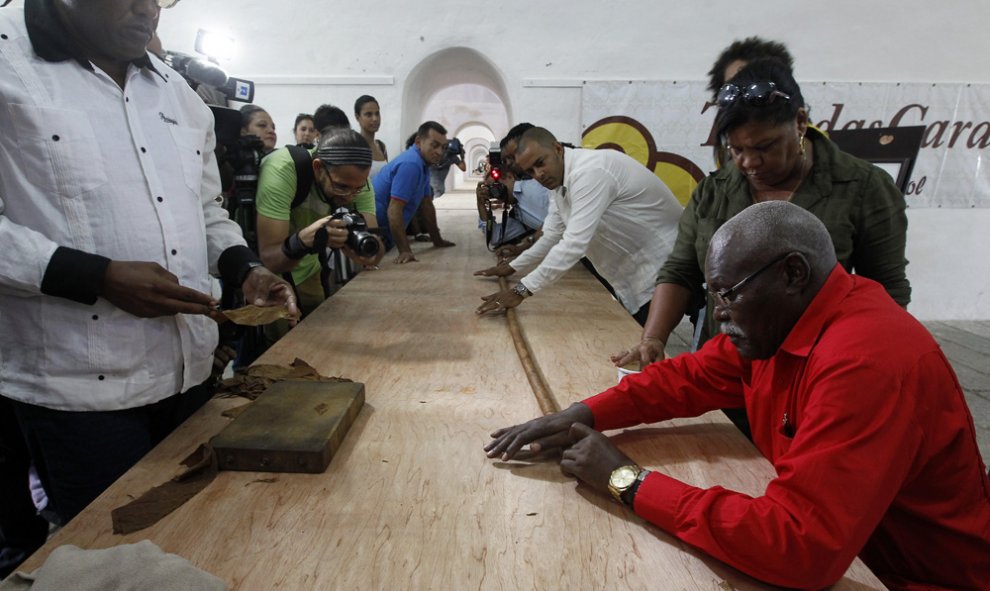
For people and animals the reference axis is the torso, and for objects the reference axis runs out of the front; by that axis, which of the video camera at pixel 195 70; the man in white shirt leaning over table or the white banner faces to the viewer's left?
the man in white shirt leaning over table

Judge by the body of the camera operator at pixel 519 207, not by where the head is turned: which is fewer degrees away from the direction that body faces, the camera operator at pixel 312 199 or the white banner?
the camera operator

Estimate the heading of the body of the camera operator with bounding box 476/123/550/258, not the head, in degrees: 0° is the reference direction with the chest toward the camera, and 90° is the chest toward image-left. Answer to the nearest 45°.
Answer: approximately 45°

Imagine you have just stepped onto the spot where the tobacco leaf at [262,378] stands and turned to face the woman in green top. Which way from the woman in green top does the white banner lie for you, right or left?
left

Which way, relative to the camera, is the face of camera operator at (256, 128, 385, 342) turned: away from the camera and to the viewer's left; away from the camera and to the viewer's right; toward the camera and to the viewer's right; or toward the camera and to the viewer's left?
toward the camera and to the viewer's right

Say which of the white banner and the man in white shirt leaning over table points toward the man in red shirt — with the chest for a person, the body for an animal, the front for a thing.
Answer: the white banner

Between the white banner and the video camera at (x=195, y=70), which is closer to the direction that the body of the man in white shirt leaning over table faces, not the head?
the video camera

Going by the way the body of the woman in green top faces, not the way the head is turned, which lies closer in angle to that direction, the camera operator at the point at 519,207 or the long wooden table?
the long wooden table

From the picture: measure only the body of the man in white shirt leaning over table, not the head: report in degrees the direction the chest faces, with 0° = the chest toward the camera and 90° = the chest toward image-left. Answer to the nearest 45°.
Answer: approximately 90°

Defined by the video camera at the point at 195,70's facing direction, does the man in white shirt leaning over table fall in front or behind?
in front

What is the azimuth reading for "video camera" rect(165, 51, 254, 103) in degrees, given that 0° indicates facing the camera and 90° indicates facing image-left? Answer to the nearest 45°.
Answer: approximately 270°
